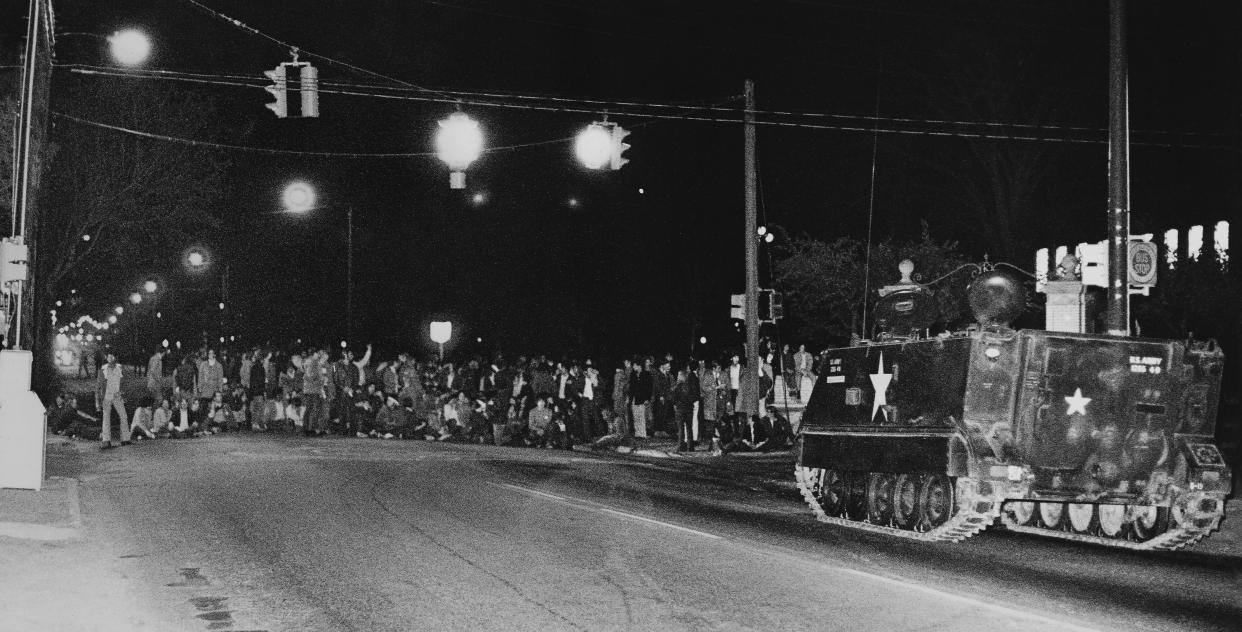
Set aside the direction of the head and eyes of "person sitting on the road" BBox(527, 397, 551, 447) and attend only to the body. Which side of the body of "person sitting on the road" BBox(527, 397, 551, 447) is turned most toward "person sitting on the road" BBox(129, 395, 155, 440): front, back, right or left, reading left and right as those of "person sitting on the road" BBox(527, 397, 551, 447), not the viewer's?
right

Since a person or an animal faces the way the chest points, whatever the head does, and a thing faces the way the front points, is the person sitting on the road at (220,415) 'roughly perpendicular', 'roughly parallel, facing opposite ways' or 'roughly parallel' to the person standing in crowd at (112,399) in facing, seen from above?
roughly parallel

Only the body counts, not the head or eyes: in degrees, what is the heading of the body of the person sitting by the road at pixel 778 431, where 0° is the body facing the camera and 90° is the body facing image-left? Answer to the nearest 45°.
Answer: approximately 45°

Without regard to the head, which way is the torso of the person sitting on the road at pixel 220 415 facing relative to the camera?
toward the camera

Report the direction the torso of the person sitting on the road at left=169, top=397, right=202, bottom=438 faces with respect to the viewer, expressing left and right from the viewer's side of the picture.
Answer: facing the viewer

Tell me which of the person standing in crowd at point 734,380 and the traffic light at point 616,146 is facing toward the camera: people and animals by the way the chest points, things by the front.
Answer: the person standing in crowd

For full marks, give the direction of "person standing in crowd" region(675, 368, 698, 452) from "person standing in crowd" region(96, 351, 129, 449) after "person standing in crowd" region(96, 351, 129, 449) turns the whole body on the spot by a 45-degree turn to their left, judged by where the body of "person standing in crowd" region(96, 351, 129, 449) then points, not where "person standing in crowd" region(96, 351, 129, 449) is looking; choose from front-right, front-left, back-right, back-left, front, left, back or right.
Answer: front-left

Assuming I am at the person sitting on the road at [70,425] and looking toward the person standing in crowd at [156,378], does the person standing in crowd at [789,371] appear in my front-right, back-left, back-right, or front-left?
front-right

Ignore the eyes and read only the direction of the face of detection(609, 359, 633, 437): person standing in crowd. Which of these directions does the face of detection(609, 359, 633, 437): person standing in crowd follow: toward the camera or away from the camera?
toward the camera

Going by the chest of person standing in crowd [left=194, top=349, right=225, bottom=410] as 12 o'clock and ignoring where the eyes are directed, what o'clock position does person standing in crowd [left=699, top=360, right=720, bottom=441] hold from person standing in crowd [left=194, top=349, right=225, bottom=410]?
person standing in crowd [left=699, top=360, right=720, bottom=441] is roughly at 10 o'clock from person standing in crowd [left=194, top=349, right=225, bottom=410].

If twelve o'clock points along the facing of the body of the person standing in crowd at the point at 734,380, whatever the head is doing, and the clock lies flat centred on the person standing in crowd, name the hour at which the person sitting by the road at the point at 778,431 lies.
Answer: The person sitting by the road is roughly at 11 o'clock from the person standing in crowd.

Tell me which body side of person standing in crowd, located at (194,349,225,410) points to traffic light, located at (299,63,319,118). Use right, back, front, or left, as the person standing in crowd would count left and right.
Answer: front

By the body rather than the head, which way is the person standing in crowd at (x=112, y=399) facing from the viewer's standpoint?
toward the camera
